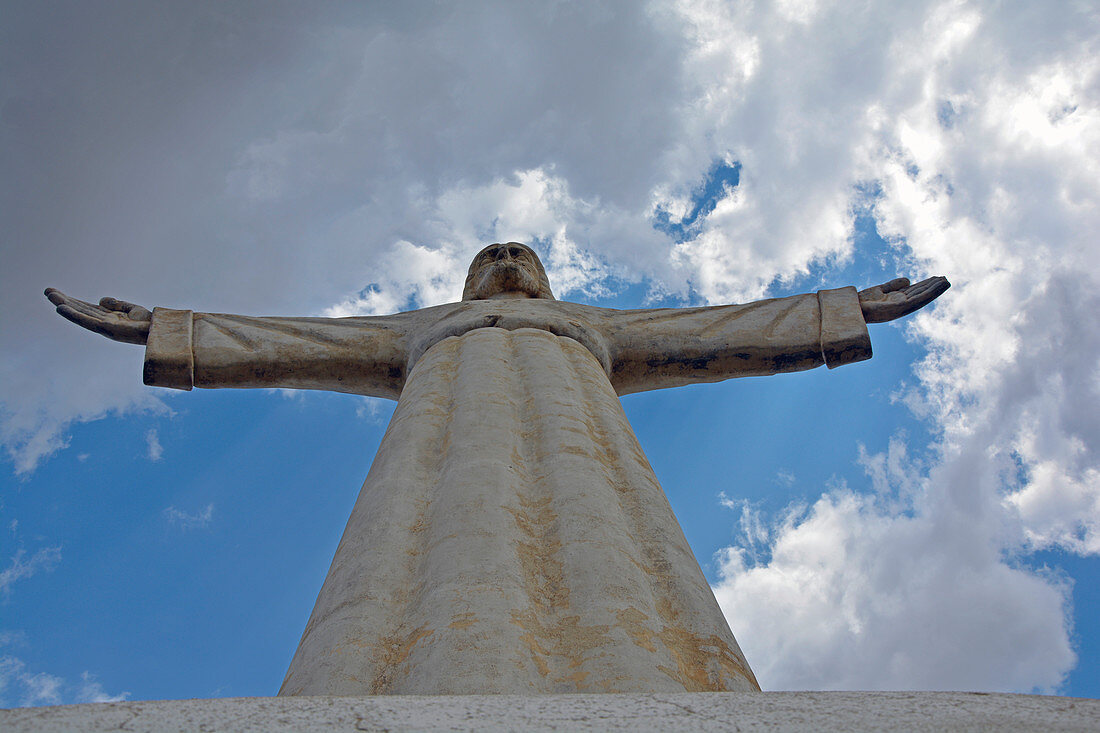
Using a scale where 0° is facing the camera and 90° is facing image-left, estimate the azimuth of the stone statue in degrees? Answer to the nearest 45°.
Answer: approximately 0°
